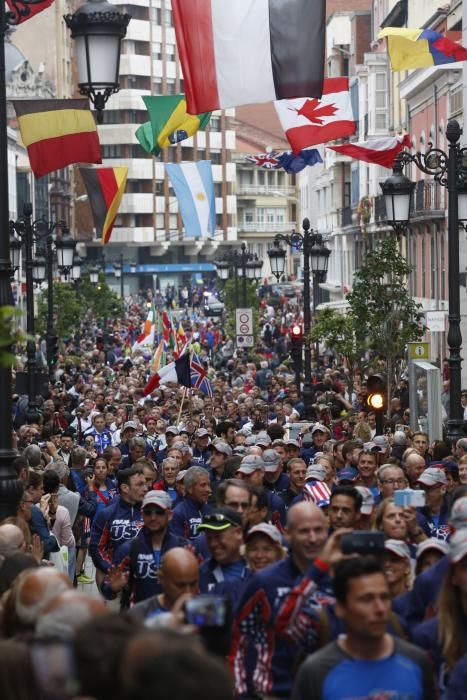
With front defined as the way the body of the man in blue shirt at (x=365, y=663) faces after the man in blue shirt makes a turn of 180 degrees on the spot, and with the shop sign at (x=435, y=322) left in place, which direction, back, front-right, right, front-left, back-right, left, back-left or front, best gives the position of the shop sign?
front-right

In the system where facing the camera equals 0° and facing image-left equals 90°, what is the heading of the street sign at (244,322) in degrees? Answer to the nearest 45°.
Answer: approximately 0°

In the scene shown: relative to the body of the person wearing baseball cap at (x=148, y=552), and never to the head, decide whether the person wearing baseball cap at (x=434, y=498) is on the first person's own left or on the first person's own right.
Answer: on the first person's own left

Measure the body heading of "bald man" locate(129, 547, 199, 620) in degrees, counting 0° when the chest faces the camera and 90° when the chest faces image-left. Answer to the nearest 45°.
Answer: approximately 315°

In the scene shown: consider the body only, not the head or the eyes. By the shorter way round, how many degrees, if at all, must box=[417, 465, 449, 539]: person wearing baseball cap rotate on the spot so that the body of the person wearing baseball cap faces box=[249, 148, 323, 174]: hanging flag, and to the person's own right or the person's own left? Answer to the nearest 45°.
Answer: approximately 135° to the person's own right

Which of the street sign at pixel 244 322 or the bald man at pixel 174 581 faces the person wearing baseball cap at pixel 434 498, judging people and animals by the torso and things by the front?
the street sign

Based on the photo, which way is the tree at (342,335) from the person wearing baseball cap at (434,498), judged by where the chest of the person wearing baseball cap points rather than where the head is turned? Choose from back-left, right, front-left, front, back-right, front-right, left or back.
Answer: back-right

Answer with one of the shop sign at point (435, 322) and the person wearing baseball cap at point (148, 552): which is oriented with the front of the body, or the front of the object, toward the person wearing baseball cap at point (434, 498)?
the shop sign

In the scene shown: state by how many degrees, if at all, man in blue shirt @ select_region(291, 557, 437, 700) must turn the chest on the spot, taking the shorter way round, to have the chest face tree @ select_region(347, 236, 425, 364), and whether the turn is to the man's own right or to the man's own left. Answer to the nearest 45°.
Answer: approximately 135° to the man's own left

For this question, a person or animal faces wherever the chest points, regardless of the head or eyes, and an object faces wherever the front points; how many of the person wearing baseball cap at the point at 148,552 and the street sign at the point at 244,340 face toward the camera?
2

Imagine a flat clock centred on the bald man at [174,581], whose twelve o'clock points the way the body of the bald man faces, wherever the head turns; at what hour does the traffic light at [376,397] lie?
The traffic light is roughly at 8 o'clock from the bald man.

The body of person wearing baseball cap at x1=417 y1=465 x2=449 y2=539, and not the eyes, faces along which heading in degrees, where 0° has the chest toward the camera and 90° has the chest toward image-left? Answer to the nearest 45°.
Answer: approximately 45°
